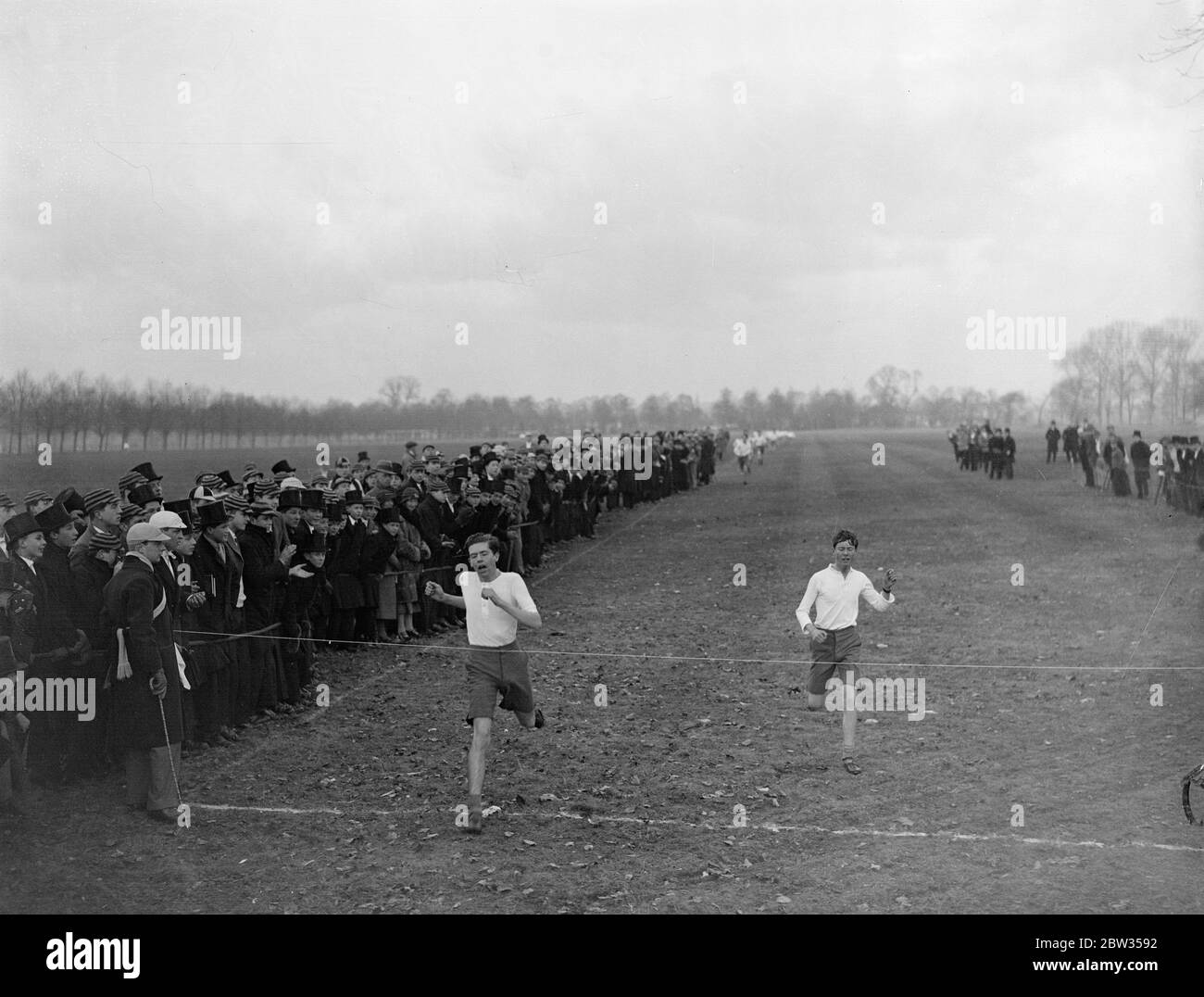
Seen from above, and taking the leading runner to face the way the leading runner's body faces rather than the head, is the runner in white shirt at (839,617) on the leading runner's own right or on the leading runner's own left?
on the leading runner's own left

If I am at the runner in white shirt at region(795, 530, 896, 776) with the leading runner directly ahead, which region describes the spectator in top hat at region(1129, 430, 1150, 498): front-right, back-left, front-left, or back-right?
back-right

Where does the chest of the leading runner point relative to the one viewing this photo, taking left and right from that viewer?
facing the viewer

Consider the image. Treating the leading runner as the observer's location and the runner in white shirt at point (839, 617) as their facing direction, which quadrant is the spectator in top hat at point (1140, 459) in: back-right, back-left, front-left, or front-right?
front-left

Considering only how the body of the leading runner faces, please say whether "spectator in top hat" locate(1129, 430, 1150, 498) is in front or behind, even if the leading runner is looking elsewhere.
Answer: behind
